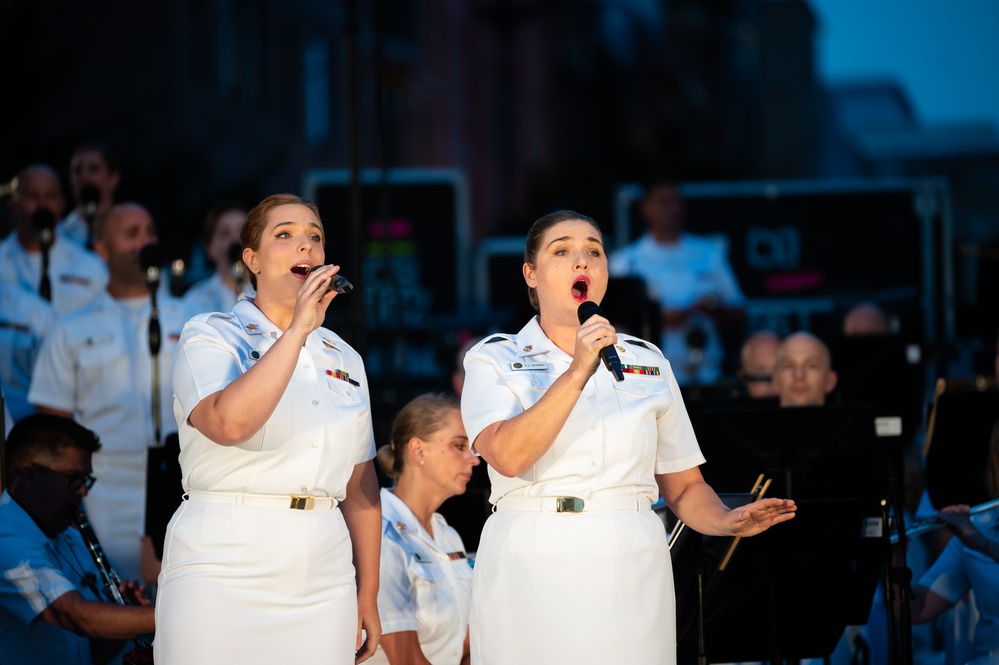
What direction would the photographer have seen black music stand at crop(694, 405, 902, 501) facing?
facing away from the viewer

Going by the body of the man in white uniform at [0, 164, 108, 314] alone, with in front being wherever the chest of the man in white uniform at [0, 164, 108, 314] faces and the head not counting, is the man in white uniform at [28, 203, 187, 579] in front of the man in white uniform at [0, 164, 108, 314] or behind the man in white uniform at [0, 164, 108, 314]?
in front

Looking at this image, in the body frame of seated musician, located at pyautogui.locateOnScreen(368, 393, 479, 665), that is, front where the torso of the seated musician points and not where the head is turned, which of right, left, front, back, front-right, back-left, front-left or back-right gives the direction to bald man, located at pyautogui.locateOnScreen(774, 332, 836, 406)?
left

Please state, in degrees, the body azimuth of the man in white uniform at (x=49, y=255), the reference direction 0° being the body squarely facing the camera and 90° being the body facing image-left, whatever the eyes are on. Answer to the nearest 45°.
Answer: approximately 0°

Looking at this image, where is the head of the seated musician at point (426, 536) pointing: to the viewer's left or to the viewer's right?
to the viewer's right

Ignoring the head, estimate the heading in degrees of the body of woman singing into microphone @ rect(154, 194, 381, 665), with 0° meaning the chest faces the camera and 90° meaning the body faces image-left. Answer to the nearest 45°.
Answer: approximately 315°

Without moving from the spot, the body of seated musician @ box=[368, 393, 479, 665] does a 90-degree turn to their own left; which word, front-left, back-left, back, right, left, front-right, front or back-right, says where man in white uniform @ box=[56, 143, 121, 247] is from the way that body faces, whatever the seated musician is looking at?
left

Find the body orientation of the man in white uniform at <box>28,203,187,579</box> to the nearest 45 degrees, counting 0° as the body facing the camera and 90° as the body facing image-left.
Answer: approximately 315°

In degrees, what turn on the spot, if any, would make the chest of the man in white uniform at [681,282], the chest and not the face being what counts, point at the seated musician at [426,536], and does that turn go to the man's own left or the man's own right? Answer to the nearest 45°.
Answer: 0° — they already face them

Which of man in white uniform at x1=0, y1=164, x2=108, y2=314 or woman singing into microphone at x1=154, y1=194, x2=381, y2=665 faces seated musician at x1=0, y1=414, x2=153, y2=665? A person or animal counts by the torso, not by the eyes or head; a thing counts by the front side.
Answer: the man in white uniform

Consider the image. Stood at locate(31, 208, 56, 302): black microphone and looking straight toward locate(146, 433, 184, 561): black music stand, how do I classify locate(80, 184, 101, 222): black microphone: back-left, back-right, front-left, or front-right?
back-left
